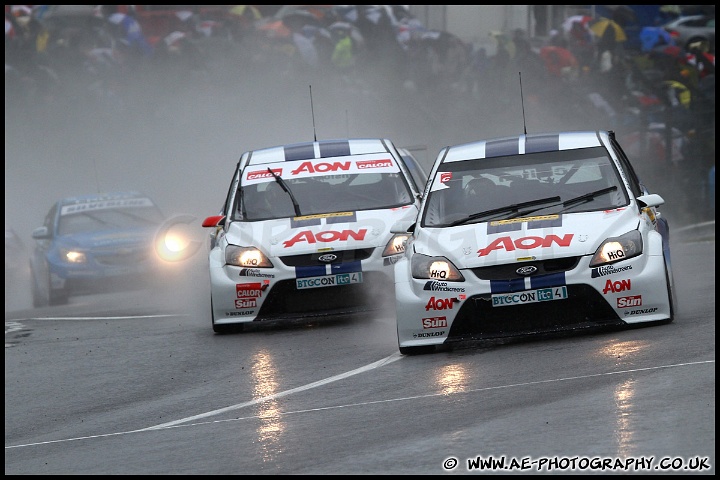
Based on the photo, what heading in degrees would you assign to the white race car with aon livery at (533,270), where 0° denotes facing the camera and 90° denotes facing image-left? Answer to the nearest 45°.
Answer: approximately 0°

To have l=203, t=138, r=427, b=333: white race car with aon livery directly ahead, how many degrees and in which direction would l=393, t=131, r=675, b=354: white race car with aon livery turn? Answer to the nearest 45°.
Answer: approximately 135° to its right

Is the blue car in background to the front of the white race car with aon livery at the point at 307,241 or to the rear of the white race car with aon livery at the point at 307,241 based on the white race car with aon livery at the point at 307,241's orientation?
to the rear

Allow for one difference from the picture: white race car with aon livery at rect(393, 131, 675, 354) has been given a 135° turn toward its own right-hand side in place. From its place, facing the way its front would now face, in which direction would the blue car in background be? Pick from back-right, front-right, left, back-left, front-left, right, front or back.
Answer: front

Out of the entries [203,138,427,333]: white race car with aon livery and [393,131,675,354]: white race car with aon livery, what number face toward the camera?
2

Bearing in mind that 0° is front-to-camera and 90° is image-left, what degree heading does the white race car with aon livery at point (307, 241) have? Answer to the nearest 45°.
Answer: approximately 0°
